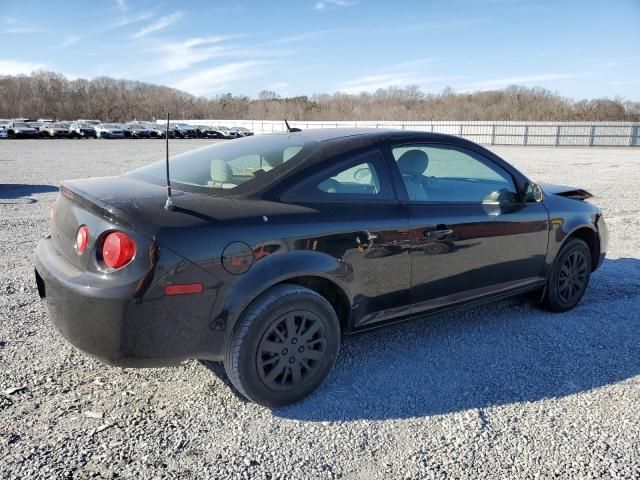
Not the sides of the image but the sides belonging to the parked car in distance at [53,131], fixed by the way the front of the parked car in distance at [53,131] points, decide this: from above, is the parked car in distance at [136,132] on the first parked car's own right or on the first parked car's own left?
on the first parked car's own left

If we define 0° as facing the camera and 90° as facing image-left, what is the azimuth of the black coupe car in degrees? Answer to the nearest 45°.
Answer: approximately 225°

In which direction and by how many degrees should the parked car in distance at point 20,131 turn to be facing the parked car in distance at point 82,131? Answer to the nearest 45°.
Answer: approximately 45° to its left
